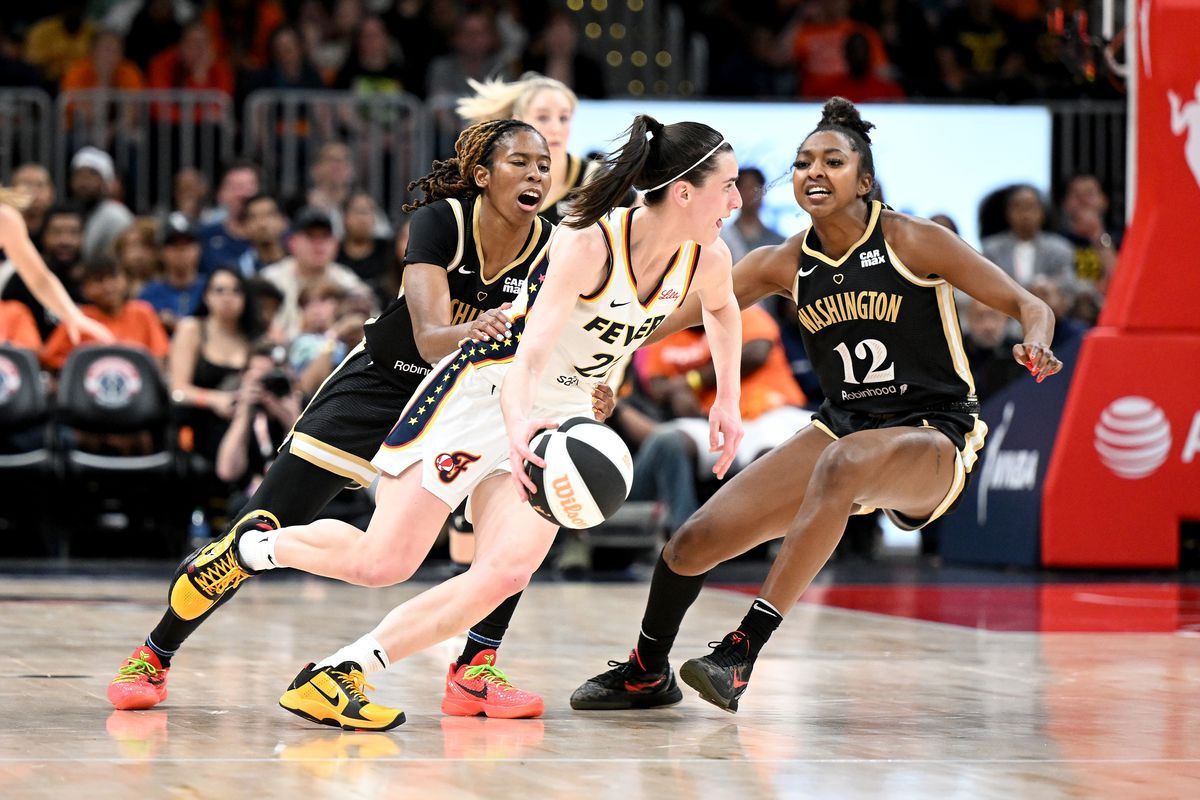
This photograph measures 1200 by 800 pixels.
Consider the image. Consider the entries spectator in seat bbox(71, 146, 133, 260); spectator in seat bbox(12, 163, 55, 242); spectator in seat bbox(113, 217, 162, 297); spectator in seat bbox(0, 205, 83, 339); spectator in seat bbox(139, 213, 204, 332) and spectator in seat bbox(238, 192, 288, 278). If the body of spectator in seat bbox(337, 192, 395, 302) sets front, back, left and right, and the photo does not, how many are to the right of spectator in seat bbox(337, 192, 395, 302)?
6

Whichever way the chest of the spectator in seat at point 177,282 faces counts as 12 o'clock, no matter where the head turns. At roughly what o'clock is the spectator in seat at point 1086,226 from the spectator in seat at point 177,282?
the spectator in seat at point 1086,226 is roughly at 9 o'clock from the spectator in seat at point 177,282.

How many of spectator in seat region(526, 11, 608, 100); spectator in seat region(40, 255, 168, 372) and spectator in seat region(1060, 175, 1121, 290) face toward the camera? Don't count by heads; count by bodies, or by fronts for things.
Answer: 3

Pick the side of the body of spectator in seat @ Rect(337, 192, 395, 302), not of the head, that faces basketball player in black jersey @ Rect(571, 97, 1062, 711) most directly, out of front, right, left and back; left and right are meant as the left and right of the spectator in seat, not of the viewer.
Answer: front

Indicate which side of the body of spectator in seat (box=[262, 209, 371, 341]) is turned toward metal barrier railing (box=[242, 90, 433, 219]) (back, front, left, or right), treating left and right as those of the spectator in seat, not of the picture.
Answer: back
